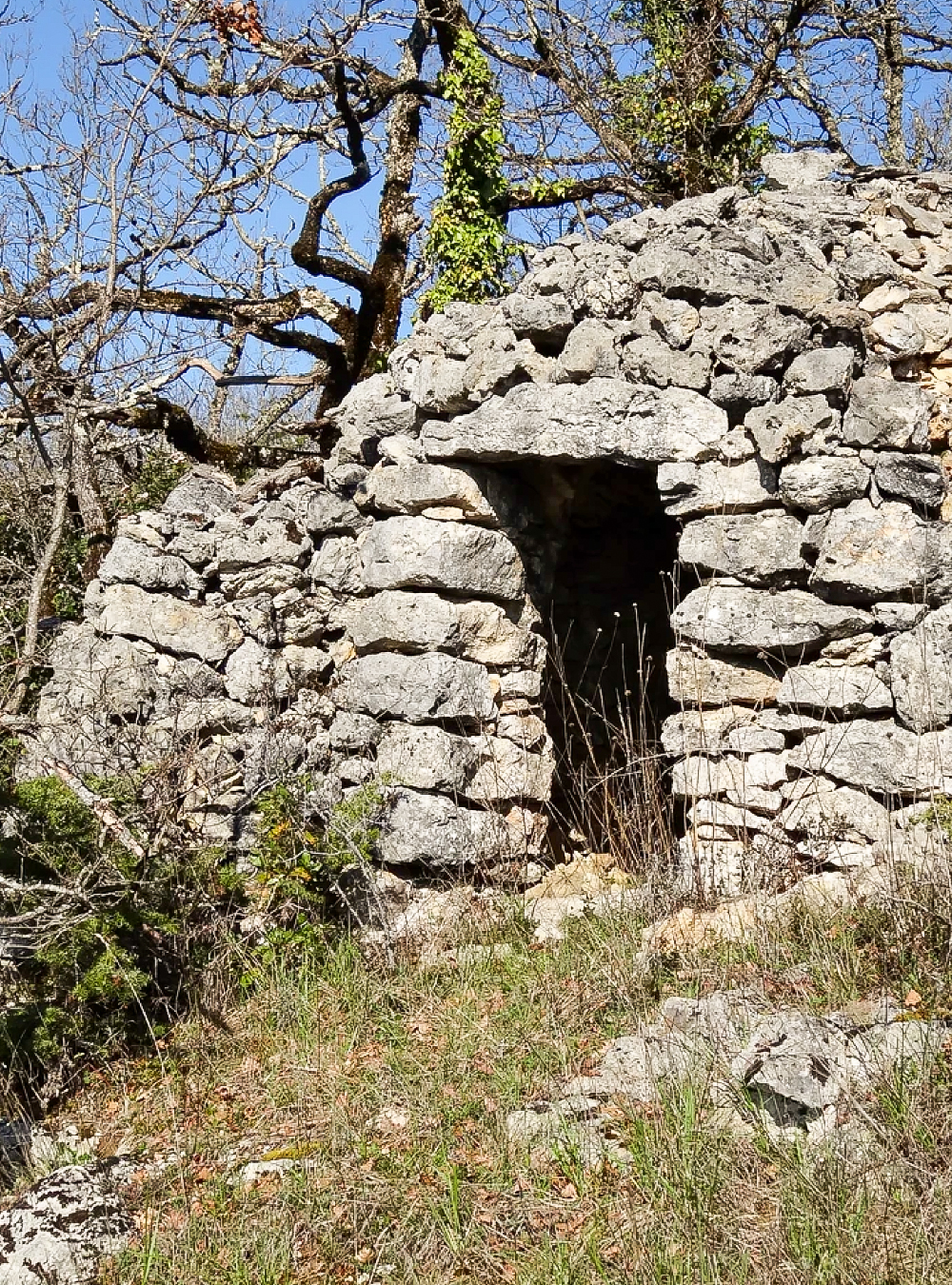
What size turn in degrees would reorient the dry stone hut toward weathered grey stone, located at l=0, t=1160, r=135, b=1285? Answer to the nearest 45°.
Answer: approximately 45° to its right

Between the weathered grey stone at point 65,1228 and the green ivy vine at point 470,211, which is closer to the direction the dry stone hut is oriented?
the weathered grey stone

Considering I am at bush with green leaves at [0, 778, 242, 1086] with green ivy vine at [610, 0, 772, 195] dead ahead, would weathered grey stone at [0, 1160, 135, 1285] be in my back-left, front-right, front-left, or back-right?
back-right

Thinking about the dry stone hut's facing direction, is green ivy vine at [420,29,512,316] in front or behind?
behind

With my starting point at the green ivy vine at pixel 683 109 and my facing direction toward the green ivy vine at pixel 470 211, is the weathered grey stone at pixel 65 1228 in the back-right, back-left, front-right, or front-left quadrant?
front-left

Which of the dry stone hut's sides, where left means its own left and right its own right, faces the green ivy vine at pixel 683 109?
back

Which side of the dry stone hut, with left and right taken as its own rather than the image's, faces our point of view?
front

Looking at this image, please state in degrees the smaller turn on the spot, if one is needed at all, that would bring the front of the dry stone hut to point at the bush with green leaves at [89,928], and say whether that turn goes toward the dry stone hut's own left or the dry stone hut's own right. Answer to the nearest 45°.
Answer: approximately 45° to the dry stone hut's own right

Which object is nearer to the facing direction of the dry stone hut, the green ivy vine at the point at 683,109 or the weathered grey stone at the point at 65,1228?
the weathered grey stone
